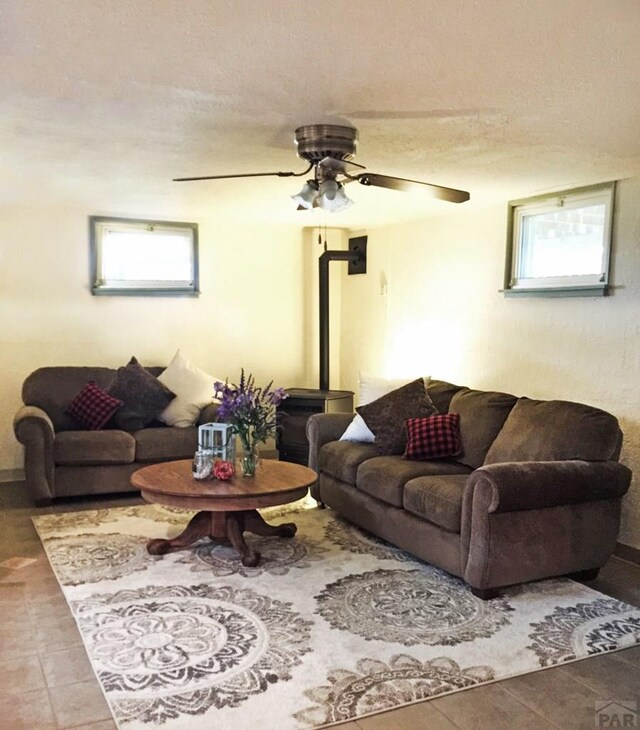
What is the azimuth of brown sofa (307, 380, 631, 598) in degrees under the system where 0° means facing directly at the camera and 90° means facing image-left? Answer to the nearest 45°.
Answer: approximately 45°

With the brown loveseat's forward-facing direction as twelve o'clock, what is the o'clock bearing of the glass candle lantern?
The glass candle lantern is roughly at 11 o'clock from the brown loveseat.

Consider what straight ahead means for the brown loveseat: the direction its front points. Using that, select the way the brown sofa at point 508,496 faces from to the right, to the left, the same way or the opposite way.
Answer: to the right

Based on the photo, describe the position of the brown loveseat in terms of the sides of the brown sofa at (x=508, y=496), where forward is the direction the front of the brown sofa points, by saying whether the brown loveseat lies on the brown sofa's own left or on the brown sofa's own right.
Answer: on the brown sofa's own right

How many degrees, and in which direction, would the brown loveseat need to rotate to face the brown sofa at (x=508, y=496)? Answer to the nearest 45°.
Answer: approximately 45° to its left

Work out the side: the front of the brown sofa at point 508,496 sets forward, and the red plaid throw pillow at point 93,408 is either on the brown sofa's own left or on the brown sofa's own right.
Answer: on the brown sofa's own right

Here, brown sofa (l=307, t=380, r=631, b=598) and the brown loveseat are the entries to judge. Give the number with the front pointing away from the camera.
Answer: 0

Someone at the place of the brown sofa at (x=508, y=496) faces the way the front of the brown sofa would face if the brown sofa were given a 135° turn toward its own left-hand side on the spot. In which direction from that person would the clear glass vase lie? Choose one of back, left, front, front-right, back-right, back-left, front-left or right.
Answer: back

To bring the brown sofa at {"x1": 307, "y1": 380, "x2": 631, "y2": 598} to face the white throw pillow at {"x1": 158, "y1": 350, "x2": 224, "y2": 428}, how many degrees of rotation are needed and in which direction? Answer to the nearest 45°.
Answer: approximately 90° to its right

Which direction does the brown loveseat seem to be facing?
toward the camera

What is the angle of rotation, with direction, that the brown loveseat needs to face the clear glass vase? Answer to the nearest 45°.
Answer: approximately 45° to its left
